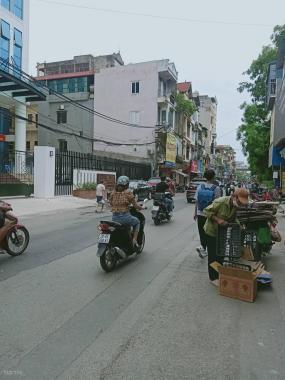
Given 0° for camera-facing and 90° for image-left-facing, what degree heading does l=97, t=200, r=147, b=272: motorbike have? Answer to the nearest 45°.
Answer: approximately 225°

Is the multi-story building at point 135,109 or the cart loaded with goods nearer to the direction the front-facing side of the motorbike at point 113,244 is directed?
the multi-story building

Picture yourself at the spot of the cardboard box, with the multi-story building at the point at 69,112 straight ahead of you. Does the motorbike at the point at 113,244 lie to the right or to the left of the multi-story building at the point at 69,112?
left

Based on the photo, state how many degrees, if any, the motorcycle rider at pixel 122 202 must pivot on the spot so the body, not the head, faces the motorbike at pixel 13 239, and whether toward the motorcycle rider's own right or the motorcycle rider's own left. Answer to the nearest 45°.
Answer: approximately 135° to the motorcycle rider's own left

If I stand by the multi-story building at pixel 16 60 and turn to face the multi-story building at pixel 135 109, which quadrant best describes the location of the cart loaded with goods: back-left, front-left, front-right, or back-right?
back-right

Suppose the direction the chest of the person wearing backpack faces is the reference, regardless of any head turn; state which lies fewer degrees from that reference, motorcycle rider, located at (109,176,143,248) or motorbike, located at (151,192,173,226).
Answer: the motorbike

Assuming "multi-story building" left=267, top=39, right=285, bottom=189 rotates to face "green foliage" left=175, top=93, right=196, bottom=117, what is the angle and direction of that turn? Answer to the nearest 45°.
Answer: approximately 45° to its right

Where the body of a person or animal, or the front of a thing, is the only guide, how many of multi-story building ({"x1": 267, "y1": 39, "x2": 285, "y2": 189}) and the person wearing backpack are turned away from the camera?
1

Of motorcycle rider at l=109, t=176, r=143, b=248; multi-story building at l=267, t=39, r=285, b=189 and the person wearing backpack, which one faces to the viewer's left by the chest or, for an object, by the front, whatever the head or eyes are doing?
the multi-story building

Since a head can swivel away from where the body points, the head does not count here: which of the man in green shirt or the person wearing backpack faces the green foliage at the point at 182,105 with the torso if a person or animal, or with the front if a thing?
the person wearing backpack

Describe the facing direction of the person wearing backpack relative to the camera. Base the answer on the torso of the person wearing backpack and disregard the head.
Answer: away from the camera

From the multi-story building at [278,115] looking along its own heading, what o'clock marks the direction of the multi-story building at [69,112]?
the multi-story building at [69,112] is roughly at 1 o'clock from the multi-story building at [278,115].

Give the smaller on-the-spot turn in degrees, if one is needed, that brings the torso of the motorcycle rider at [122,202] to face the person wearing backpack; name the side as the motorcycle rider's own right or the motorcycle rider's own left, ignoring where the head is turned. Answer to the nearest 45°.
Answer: approximately 45° to the motorcycle rider's own right
